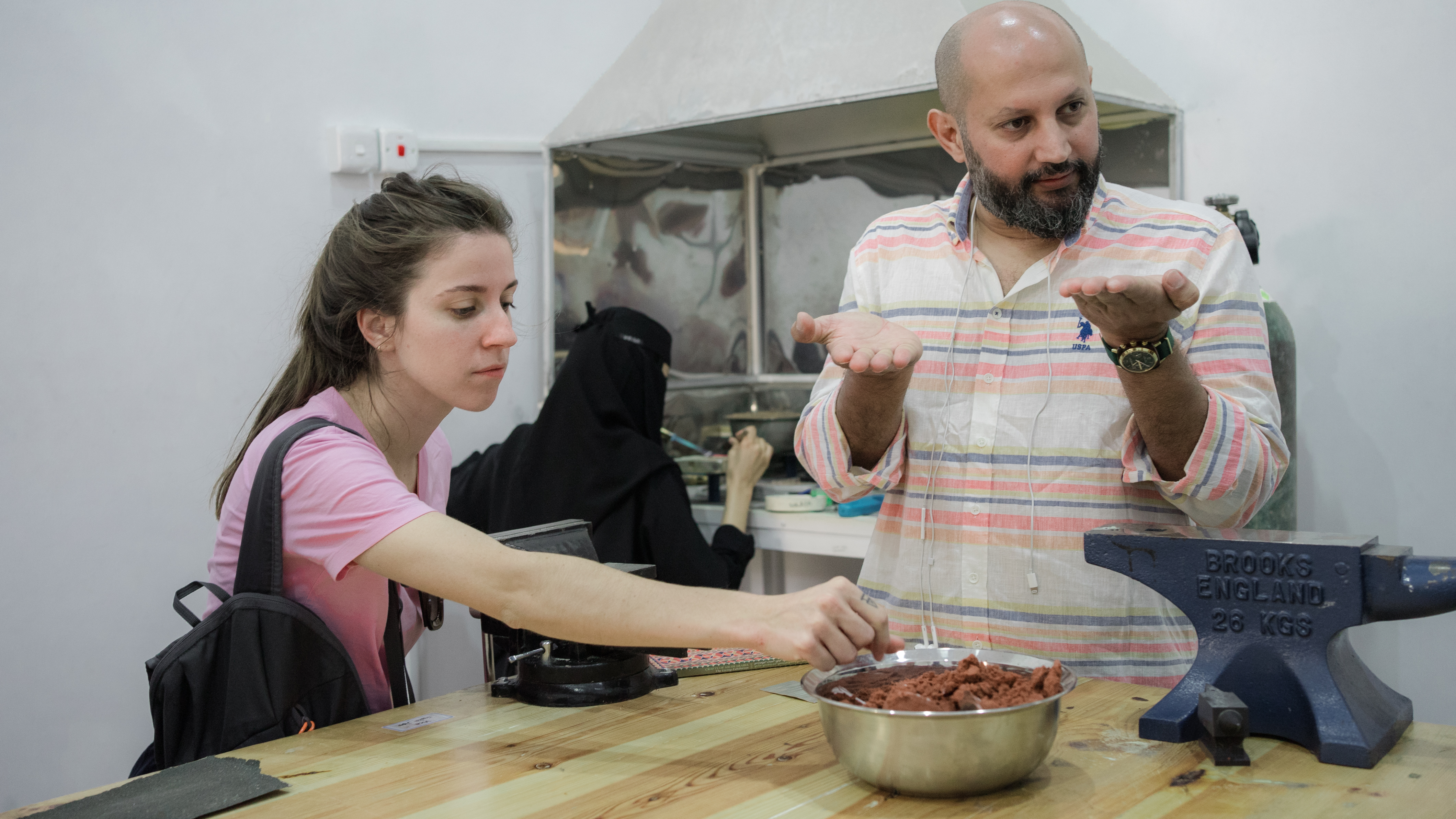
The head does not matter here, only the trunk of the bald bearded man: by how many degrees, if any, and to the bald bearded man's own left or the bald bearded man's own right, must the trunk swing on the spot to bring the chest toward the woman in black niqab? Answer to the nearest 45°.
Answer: approximately 135° to the bald bearded man's own right

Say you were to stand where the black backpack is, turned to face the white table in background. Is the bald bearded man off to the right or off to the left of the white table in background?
right

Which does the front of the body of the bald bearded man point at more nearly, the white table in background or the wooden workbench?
the wooden workbench

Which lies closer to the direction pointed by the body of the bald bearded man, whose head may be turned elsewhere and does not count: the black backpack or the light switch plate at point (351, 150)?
the black backpack

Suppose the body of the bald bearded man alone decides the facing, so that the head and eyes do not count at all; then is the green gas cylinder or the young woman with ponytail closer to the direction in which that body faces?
the young woman with ponytail

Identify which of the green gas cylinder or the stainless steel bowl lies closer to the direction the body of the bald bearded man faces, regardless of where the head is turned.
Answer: the stainless steel bowl

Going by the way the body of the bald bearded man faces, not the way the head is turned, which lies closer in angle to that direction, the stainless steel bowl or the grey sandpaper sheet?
the stainless steel bowl

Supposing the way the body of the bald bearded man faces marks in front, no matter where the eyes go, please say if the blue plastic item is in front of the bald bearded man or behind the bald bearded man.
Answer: behind

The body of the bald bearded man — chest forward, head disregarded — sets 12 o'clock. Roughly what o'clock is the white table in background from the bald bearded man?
The white table in background is roughly at 5 o'clock from the bald bearded man.

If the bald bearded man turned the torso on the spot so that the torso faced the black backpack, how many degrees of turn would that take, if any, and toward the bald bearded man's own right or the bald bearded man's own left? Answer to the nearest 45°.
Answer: approximately 45° to the bald bearded man's own right

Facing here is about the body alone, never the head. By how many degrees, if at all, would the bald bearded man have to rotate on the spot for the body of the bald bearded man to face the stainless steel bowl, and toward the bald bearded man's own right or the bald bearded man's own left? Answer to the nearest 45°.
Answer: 0° — they already face it

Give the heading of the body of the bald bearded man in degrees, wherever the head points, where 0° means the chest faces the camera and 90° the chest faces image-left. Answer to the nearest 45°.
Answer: approximately 0°
